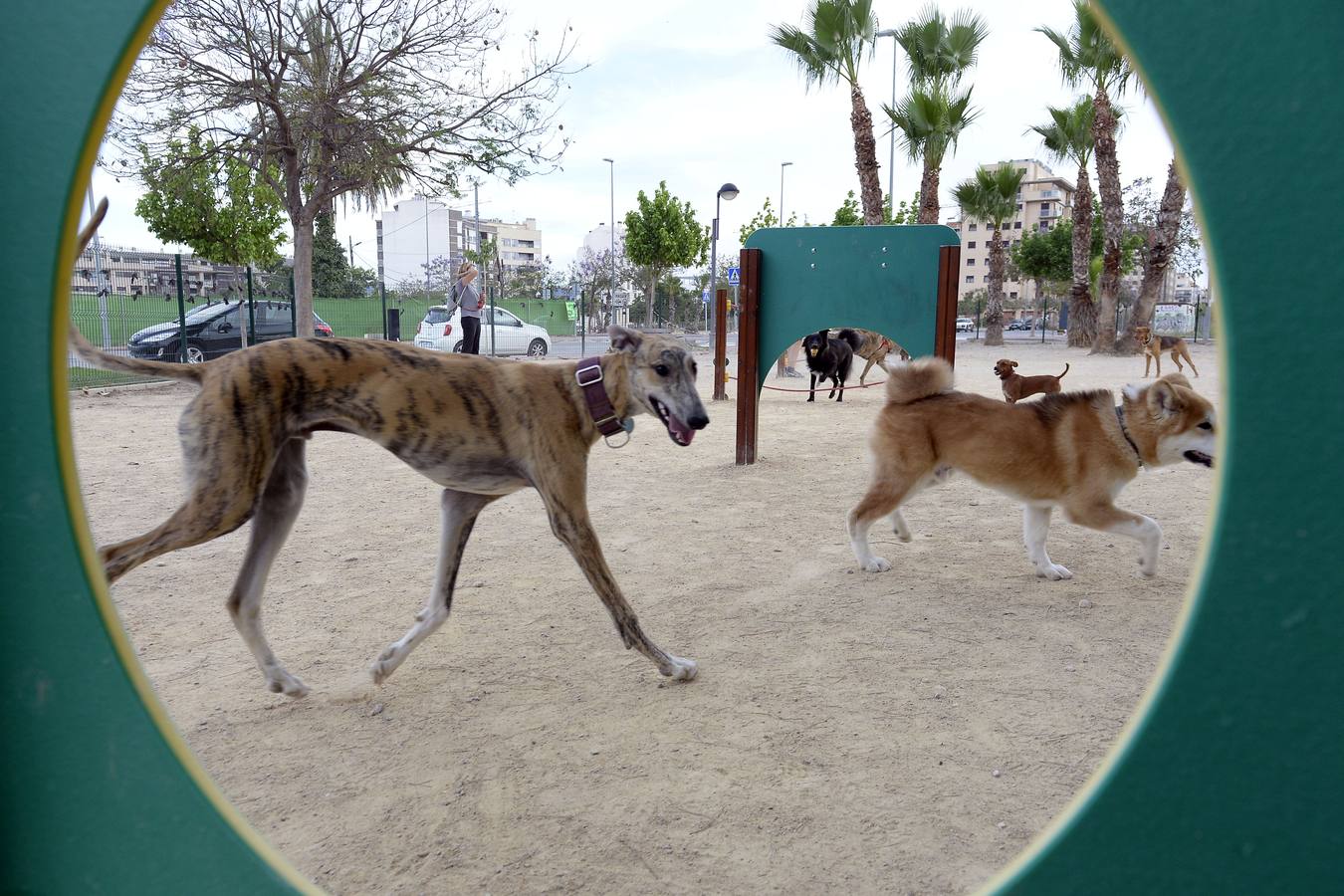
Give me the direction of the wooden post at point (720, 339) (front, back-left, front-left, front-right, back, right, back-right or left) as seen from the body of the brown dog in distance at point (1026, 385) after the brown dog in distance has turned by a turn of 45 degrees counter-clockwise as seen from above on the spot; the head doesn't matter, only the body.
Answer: front-right

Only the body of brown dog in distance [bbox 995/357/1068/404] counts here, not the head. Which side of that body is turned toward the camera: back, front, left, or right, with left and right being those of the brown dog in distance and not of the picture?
left

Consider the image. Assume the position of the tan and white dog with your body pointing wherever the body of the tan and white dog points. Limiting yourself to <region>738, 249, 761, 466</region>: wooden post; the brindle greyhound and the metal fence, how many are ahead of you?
0

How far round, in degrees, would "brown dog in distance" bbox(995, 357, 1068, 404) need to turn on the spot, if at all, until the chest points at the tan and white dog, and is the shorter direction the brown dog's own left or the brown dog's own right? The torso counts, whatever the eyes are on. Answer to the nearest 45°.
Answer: approximately 90° to the brown dog's own left

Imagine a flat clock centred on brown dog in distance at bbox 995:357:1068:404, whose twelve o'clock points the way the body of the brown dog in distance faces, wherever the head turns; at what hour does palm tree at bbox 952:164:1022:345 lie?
The palm tree is roughly at 3 o'clock from the brown dog in distance.

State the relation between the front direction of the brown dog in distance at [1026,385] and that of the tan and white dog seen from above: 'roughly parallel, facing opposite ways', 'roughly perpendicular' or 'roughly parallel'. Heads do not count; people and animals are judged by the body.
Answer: roughly parallel, facing opposite ways

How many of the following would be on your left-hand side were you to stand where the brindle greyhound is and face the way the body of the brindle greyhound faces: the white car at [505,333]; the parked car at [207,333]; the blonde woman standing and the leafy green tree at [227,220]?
4

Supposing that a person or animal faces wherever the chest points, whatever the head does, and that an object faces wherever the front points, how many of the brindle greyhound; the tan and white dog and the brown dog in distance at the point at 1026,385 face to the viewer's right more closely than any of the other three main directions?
2

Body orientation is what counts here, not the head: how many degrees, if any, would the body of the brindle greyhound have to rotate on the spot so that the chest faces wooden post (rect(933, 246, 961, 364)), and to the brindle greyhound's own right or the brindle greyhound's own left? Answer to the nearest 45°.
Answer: approximately 45° to the brindle greyhound's own left

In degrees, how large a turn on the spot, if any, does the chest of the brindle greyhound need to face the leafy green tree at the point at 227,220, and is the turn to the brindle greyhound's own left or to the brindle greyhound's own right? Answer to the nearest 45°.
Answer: approximately 90° to the brindle greyhound's own left

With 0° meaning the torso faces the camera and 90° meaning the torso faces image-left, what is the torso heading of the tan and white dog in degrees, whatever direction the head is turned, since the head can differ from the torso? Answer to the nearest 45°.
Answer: approximately 270°

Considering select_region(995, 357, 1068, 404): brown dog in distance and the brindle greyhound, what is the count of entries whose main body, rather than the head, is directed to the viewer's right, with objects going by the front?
1

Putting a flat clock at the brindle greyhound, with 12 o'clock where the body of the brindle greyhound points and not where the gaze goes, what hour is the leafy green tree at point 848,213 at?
The leafy green tree is roughly at 10 o'clock from the brindle greyhound.

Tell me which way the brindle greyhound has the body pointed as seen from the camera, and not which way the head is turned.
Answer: to the viewer's right

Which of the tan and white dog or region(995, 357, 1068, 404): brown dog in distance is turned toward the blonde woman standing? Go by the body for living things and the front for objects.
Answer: the brown dog in distance

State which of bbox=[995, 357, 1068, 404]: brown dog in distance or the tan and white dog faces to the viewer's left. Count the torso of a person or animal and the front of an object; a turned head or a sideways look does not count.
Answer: the brown dog in distance
